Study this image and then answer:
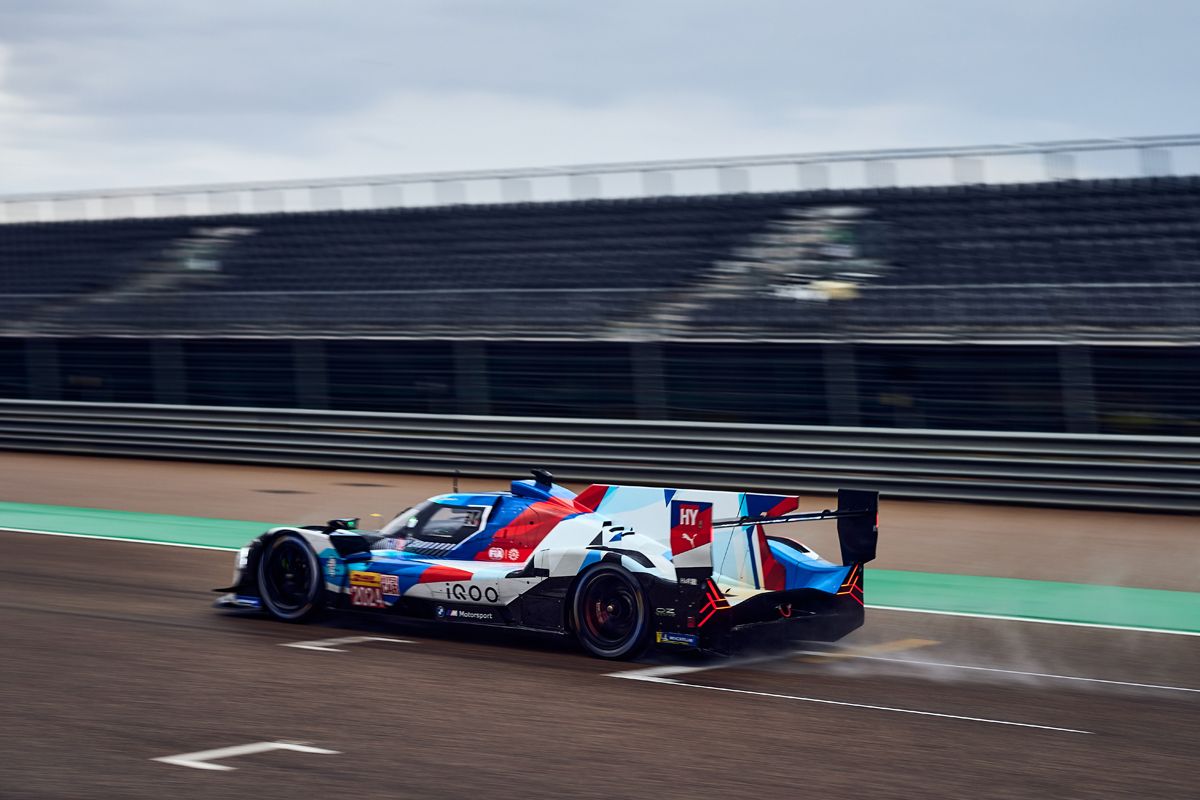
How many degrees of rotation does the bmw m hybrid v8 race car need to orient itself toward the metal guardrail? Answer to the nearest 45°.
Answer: approximately 45° to its right

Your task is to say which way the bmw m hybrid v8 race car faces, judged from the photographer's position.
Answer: facing away from the viewer and to the left of the viewer

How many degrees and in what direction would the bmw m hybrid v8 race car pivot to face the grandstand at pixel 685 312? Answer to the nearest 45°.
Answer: approximately 45° to its right
